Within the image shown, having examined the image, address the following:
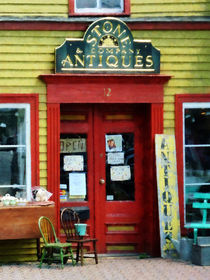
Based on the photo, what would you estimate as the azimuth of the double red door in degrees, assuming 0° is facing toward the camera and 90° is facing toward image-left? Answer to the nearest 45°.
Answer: approximately 0°

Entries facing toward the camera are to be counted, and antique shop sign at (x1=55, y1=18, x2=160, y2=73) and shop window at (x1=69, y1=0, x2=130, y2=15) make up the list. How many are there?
2

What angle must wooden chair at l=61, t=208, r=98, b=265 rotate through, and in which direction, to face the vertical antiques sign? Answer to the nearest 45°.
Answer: approximately 45° to its left

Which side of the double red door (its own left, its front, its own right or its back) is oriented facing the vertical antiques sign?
left

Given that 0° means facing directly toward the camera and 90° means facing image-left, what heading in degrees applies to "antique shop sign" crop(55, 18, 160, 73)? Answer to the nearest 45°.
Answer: approximately 0°

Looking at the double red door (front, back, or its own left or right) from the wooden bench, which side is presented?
left

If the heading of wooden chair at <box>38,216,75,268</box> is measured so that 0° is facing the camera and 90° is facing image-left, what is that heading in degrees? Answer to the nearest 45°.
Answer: approximately 315°

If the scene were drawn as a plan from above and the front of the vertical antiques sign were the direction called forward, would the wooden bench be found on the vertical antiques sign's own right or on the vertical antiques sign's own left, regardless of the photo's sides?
on the vertical antiques sign's own left
